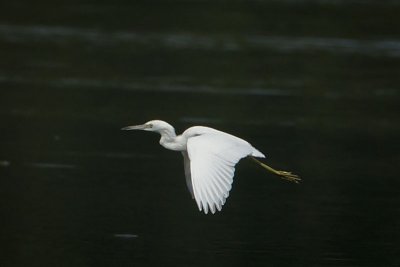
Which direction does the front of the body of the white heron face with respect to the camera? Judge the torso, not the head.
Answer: to the viewer's left
